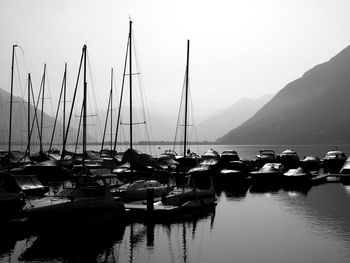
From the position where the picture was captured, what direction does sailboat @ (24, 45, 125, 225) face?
facing the viewer and to the left of the viewer

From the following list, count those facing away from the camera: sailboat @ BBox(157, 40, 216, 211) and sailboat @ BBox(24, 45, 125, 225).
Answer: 0

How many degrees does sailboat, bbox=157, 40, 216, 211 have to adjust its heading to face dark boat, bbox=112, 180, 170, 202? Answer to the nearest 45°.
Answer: approximately 45° to its right

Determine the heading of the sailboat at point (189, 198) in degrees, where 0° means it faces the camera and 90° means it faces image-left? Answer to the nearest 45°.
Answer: approximately 90°

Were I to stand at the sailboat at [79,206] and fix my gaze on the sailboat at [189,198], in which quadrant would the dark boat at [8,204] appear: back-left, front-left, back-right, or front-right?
back-left
